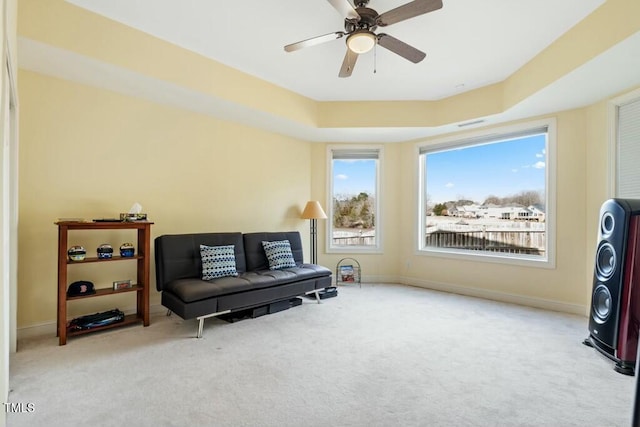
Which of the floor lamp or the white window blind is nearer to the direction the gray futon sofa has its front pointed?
the white window blind

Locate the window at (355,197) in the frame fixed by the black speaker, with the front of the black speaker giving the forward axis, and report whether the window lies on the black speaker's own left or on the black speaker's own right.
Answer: on the black speaker's own right

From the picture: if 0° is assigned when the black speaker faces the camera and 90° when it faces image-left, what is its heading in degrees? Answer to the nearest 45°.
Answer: approximately 45°

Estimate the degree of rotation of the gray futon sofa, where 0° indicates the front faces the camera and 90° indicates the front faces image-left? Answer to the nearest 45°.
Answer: approximately 315°

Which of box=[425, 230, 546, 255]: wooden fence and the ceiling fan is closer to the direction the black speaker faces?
the ceiling fan

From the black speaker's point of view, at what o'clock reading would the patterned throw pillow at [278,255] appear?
The patterned throw pillow is roughly at 1 o'clock from the black speaker.

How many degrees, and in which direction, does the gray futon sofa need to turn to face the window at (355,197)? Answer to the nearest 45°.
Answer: approximately 90° to its left
